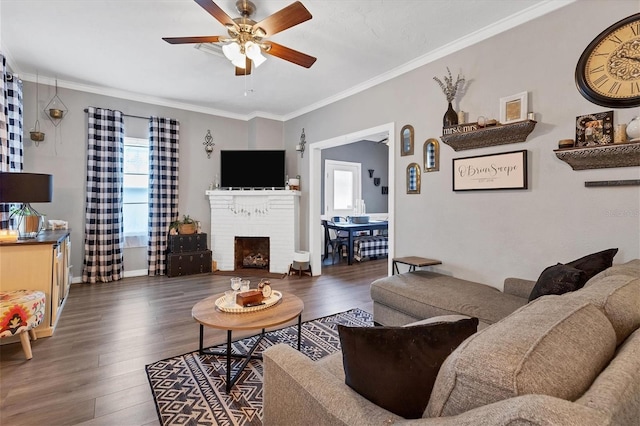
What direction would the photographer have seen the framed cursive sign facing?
facing the viewer and to the left of the viewer

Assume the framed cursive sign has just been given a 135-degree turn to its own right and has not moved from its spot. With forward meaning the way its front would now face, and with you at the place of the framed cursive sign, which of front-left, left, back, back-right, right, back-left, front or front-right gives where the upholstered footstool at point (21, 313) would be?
back-left

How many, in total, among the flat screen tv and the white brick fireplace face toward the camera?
2

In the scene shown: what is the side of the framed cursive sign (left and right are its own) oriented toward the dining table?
right

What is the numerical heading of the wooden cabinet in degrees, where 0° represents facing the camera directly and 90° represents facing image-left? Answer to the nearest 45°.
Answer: approximately 270°

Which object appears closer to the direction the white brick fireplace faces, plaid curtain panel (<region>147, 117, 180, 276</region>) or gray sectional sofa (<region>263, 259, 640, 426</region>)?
the gray sectional sofa

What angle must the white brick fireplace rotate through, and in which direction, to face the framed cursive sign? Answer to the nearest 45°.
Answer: approximately 45° to its left

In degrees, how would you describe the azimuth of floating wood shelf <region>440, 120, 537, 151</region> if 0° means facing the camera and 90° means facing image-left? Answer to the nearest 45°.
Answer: approximately 45°

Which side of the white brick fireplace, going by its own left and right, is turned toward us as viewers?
front

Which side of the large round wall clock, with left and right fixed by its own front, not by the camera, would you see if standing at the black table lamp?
front

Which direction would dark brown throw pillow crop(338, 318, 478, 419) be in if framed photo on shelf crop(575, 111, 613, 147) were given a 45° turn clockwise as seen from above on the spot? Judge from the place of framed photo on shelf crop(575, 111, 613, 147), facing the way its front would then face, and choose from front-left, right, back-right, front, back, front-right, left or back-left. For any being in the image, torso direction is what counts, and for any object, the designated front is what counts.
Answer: left

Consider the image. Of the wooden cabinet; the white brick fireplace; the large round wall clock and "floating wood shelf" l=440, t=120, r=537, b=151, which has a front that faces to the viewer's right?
the wooden cabinet

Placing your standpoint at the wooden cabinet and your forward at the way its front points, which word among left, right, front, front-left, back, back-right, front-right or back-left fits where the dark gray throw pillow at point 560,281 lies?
front-right

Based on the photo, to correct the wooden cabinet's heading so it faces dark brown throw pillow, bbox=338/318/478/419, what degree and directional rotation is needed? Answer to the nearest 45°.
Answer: approximately 90° to its right

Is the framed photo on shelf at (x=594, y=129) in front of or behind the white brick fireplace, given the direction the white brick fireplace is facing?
in front
